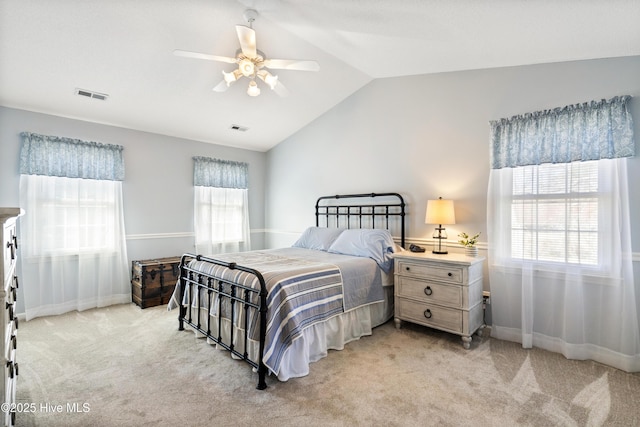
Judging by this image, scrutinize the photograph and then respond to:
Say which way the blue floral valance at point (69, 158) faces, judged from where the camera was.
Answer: facing the viewer and to the right of the viewer

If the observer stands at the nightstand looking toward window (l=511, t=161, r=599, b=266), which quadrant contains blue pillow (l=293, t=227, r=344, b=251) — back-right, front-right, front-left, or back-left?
back-left

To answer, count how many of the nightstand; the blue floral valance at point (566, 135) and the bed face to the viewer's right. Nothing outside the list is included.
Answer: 0

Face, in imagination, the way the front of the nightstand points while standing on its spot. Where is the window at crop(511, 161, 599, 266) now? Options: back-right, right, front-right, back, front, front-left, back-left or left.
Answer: back-left

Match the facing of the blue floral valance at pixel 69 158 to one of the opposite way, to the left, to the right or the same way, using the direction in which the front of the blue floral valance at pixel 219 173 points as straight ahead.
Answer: the same way

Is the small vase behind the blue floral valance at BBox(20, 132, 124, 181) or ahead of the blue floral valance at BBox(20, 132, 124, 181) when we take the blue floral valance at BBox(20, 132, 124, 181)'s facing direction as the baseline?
ahead

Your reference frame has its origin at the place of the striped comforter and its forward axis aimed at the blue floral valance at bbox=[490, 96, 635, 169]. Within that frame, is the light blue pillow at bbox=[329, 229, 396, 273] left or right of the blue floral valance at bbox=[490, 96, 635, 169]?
left

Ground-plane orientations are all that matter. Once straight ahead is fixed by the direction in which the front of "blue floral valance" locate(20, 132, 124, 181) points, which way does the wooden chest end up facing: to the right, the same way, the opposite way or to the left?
the same way

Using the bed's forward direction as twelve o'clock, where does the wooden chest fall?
The wooden chest is roughly at 3 o'clock from the bed.

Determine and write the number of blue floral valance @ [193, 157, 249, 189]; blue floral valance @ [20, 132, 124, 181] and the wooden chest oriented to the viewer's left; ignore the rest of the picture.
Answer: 0

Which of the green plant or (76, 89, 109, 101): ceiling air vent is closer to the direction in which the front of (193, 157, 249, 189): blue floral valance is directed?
the green plant
